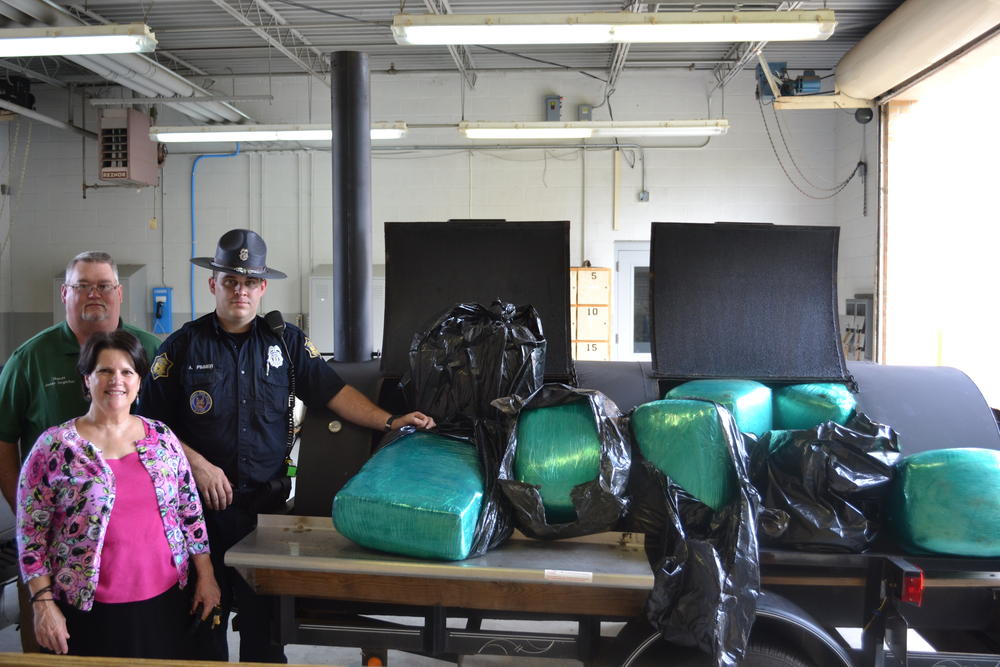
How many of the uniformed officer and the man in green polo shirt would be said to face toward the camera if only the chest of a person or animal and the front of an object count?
2

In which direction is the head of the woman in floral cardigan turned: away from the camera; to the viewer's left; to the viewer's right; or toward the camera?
toward the camera

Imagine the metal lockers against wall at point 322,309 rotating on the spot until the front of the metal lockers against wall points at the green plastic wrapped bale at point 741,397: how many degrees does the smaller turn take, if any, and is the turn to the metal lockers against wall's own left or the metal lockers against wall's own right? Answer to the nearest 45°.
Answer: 0° — it already faces it

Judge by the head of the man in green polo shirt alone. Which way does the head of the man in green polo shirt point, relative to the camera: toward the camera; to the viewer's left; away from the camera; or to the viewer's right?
toward the camera

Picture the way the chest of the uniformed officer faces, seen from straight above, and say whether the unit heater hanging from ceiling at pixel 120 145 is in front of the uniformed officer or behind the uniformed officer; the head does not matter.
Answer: behind

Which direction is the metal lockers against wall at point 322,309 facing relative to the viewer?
toward the camera

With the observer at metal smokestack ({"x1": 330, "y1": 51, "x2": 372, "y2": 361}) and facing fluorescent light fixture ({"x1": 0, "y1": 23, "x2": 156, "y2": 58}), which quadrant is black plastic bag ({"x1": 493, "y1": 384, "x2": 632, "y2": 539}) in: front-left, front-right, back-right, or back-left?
back-left

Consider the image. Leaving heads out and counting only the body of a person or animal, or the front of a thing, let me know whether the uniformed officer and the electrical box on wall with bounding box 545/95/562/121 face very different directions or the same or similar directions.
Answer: same or similar directions

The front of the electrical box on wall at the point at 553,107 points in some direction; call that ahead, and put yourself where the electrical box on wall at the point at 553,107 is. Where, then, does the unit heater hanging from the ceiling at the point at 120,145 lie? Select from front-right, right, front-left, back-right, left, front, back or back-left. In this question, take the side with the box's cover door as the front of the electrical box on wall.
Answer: right

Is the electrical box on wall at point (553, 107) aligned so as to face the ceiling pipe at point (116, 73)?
no

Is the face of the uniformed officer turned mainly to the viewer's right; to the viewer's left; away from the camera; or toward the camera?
toward the camera

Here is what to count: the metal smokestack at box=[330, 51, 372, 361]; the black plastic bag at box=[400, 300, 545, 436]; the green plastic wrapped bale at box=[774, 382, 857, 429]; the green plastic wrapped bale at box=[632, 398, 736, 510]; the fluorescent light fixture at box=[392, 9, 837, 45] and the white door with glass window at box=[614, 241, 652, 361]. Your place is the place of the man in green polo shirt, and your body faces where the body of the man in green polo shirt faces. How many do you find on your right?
0

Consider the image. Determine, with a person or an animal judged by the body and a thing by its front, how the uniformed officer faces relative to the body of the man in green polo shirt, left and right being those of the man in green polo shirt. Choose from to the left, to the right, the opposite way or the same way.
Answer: the same way

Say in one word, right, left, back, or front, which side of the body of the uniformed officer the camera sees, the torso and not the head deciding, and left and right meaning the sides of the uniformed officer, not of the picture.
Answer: front

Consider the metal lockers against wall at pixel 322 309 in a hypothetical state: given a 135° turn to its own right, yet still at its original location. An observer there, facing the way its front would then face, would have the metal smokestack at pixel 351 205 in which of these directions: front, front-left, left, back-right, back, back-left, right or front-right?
back-left

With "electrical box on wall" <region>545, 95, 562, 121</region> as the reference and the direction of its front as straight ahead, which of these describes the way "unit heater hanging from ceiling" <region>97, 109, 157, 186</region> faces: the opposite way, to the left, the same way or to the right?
the same way
